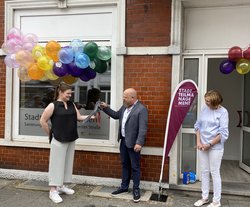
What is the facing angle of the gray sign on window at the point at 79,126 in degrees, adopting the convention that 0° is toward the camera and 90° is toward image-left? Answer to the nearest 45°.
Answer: approximately 0°

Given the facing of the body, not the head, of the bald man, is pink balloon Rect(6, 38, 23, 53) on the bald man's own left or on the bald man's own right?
on the bald man's own right

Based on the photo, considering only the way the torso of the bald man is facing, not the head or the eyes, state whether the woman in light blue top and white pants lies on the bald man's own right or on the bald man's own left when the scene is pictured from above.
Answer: on the bald man's own left

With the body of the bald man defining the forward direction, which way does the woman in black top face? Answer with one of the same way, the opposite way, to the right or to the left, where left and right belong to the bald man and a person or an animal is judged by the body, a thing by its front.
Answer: to the left

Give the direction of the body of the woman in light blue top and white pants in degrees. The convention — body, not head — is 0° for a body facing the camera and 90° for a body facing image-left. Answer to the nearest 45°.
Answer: approximately 45°

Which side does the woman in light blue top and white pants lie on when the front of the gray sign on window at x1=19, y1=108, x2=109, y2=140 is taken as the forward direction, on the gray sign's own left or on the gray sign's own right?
on the gray sign's own left

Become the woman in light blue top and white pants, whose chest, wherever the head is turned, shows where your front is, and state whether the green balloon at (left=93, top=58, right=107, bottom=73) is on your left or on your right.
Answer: on your right
